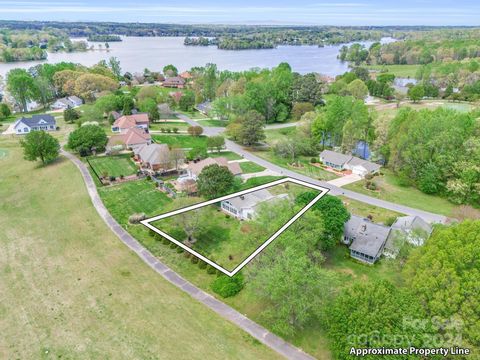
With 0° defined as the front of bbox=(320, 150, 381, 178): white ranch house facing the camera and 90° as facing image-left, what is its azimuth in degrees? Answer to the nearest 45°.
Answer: approximately 45°

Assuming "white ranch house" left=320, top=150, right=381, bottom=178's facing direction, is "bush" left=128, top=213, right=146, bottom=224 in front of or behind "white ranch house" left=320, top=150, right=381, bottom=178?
in front

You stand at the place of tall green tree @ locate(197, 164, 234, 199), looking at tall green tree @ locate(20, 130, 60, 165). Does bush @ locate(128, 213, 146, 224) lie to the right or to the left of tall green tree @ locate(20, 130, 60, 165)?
left

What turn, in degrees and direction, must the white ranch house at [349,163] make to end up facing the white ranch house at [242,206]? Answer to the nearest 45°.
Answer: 0° — it already faces it

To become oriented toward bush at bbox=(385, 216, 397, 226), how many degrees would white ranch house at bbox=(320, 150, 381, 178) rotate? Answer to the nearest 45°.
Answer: approximately 45° to its left

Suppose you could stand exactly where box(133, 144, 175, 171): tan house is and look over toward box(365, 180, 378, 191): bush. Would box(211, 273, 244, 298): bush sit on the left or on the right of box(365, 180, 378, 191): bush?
right

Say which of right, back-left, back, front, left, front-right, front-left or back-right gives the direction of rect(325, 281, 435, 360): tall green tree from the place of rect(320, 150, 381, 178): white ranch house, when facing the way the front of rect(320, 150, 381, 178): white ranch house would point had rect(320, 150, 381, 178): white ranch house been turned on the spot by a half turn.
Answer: back-right

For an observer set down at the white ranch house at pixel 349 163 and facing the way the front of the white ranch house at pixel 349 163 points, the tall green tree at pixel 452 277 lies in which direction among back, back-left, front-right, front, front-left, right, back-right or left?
front-left

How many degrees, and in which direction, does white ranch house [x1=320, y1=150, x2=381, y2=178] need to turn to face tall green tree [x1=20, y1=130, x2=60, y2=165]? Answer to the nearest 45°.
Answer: approximately 45° to its right

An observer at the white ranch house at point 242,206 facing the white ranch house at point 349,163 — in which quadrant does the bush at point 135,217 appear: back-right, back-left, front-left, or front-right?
back-left
